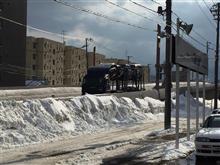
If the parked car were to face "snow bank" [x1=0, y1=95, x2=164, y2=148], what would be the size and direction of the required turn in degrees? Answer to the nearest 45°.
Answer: approximately 135° to its right

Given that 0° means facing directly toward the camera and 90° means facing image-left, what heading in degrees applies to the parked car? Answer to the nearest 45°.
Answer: approximately 0°
